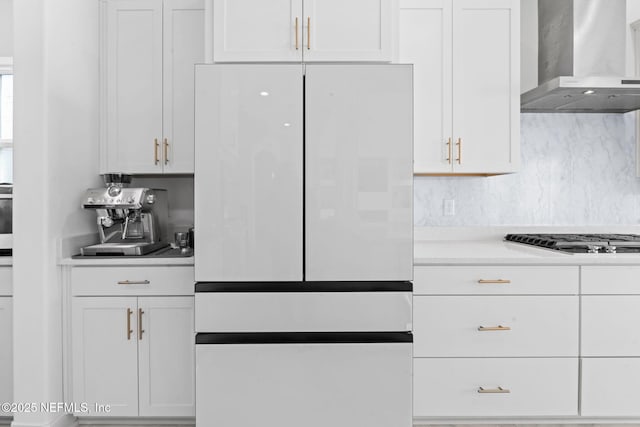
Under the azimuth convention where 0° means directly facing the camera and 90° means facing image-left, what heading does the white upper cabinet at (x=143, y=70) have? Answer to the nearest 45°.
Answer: approximately 0°

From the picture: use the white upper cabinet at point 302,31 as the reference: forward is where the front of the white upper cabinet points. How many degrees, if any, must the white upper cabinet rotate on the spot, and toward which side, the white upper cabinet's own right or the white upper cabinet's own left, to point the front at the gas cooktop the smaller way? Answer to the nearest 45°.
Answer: approximately 90° to the white upper cabinet's own left

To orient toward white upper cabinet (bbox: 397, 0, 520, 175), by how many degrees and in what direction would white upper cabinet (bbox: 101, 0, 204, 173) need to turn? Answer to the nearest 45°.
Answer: approximately 90° to its left

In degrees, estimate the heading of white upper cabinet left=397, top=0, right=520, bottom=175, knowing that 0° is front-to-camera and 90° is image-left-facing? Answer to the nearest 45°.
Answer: approximately 0°

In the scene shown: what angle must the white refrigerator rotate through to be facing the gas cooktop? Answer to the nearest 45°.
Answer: approximately 90° to its left
